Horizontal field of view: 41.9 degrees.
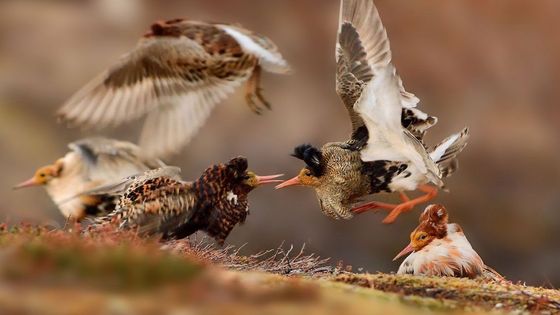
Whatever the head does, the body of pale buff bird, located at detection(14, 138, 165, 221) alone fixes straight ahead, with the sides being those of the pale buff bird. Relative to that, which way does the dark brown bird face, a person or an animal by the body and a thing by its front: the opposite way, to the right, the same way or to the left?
the opposite way

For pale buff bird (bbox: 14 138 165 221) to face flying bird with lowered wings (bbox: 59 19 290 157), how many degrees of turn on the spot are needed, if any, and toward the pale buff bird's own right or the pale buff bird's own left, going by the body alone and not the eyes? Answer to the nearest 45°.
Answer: approximately 135° to the pale buff bird's own left

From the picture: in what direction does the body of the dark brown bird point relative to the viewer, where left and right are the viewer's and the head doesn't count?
facing to the right of the viewer

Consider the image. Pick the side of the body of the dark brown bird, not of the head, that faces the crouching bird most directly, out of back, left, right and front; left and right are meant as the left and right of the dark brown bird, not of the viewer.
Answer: front

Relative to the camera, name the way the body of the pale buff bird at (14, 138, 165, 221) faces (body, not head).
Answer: to the viewer's left
